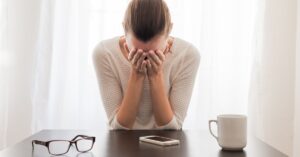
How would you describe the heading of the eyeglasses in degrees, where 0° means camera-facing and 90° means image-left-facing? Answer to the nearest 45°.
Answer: approximately 315°

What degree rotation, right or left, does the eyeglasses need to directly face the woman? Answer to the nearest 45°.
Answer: approximately 90° to its left

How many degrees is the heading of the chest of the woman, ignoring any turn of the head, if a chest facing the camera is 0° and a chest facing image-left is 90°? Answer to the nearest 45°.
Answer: approximately 0°
